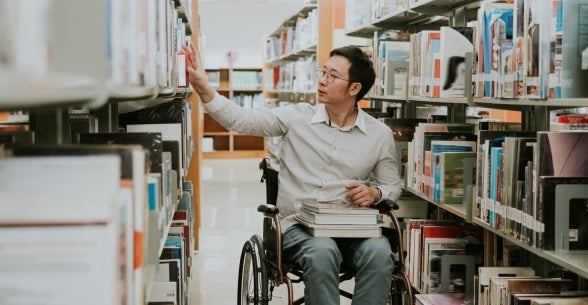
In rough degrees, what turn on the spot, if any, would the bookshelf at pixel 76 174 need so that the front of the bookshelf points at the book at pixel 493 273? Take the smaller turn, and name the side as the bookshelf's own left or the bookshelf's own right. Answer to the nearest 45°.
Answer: approximately 45° to the bookshelf's own left

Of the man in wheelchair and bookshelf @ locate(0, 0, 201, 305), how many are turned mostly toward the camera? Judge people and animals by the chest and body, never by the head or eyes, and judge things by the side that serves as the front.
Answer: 1

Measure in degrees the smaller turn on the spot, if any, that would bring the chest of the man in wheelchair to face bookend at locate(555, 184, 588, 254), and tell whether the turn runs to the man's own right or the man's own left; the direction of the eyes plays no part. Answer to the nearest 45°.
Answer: approximately 45° to the man's own left

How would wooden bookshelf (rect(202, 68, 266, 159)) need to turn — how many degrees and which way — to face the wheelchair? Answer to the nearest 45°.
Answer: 0° — it already faces it

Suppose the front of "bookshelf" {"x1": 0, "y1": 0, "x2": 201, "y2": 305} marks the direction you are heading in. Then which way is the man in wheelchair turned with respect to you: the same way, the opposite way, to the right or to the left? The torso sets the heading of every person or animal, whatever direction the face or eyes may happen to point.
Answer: to the right

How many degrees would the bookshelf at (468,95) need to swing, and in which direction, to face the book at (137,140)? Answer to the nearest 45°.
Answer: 0° — it already faces it

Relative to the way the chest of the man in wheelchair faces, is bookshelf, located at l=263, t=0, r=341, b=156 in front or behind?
behind

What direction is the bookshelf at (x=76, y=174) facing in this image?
to the viewer's right

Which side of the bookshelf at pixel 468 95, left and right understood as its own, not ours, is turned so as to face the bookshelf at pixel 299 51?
right

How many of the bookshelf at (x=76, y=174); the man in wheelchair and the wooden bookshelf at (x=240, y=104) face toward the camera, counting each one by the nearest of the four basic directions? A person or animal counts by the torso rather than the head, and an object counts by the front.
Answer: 2

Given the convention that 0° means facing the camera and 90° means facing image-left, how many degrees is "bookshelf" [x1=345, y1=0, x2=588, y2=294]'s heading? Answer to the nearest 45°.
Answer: approximately 45°

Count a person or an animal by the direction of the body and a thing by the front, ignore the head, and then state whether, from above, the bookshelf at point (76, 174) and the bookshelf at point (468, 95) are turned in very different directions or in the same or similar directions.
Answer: very different directions

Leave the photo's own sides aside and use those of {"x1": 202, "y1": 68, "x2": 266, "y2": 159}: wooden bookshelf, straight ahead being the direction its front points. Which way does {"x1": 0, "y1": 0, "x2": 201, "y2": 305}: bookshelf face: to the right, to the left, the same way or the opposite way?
to the left

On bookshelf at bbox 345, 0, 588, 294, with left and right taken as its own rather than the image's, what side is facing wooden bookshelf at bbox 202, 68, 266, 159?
right

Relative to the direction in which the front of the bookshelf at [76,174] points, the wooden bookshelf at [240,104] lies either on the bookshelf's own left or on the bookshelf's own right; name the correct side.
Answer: on the bookshelf's own left
